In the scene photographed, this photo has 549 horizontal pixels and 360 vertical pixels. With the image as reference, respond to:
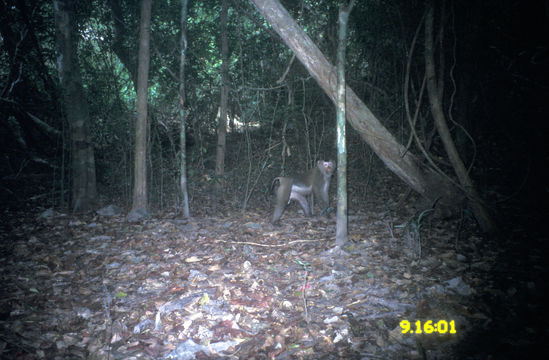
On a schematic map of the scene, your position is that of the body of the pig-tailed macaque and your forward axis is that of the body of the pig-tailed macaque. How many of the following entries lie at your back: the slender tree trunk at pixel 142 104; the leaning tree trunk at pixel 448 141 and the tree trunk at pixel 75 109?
2

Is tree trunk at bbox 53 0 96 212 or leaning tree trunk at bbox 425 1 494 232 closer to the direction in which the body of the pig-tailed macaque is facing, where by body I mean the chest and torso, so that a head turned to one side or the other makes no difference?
the leaning tree trunk

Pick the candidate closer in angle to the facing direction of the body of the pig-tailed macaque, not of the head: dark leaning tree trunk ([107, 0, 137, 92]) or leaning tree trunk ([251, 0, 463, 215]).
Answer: the leaning tree trunk

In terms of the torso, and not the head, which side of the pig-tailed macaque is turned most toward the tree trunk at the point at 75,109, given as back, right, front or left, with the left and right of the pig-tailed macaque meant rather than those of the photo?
back

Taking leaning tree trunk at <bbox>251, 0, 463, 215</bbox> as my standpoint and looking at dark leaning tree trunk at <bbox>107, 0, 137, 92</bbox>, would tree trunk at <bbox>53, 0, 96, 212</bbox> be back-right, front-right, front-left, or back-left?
front-left

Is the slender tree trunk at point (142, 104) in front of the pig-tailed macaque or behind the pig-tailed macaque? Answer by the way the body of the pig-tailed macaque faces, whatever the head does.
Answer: behind

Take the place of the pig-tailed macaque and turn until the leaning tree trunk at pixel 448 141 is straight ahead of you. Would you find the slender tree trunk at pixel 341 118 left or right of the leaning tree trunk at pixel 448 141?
right

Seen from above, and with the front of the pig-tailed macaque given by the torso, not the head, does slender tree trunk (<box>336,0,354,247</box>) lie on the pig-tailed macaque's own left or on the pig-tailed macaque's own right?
on the pig-tailed macaque's own right

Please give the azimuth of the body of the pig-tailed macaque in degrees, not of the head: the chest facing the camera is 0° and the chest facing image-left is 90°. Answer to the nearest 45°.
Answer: approximately 270°

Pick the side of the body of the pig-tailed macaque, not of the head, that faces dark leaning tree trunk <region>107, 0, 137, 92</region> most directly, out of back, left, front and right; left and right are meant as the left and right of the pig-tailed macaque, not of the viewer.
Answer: back
